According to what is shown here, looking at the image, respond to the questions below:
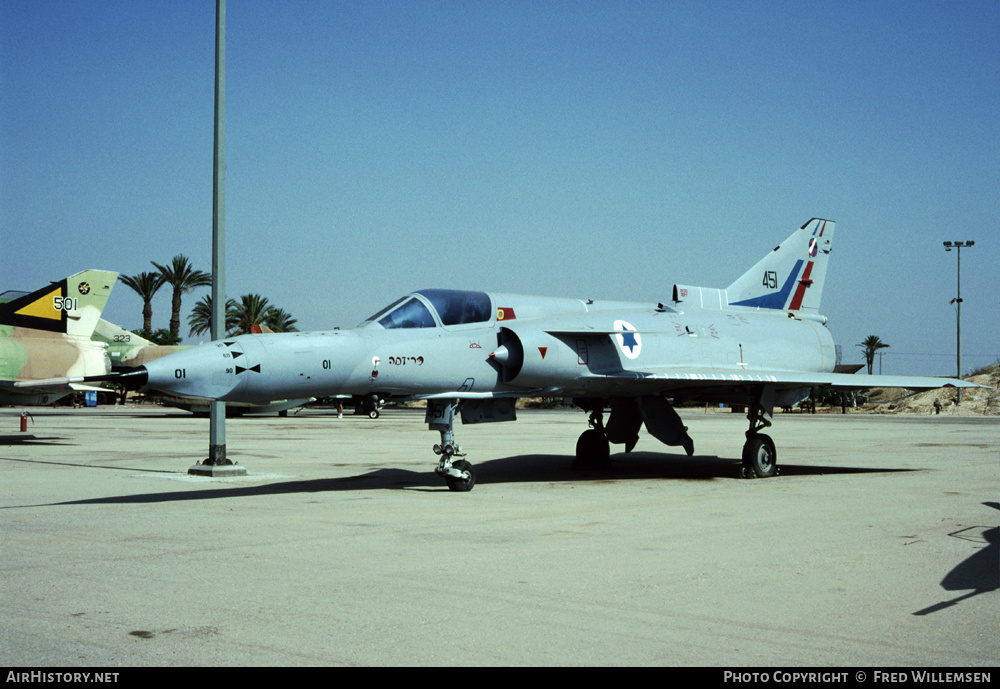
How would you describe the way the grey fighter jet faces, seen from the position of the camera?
facing the viewer and to the left of the viewer

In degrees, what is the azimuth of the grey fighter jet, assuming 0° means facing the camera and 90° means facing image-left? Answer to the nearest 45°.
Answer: approximately 45°
